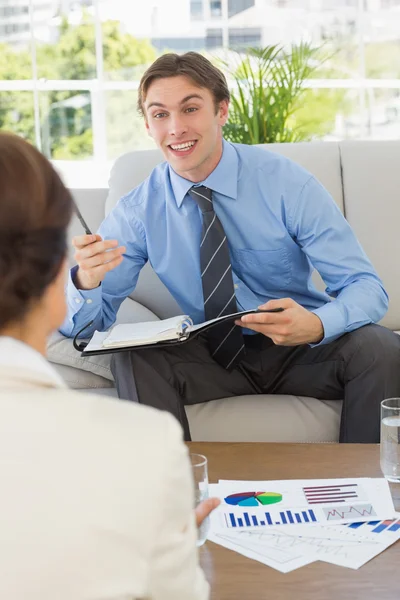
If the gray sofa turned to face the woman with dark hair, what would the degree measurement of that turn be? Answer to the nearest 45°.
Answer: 0° — it already faces them

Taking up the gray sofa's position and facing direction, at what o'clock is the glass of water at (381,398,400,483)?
The glass of water is roughly at 12 o'clock from the gray sofa.

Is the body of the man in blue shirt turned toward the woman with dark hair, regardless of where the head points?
yes

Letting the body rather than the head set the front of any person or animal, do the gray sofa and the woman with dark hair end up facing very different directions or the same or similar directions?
very different directions

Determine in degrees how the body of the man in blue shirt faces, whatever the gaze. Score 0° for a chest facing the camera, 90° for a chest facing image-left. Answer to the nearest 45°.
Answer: approximately 0°

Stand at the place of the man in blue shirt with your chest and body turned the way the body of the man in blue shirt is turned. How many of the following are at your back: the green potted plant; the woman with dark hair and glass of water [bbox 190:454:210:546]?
1

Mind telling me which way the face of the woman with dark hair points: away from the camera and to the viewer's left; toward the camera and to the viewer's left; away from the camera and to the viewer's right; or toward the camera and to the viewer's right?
away from the camera and to the viewer's right

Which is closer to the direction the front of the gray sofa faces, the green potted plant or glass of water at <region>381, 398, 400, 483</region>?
the glass of water

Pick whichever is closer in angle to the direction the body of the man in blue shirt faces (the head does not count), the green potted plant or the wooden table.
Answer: the wooden table

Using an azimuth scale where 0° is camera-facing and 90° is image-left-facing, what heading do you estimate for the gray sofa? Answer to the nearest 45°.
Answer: approximately 0°

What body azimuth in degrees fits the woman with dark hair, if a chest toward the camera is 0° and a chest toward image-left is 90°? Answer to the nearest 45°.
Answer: approximately 180°

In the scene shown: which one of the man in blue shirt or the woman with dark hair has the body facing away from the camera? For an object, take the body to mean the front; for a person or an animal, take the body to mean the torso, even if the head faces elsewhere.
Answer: the woman with dark hair
